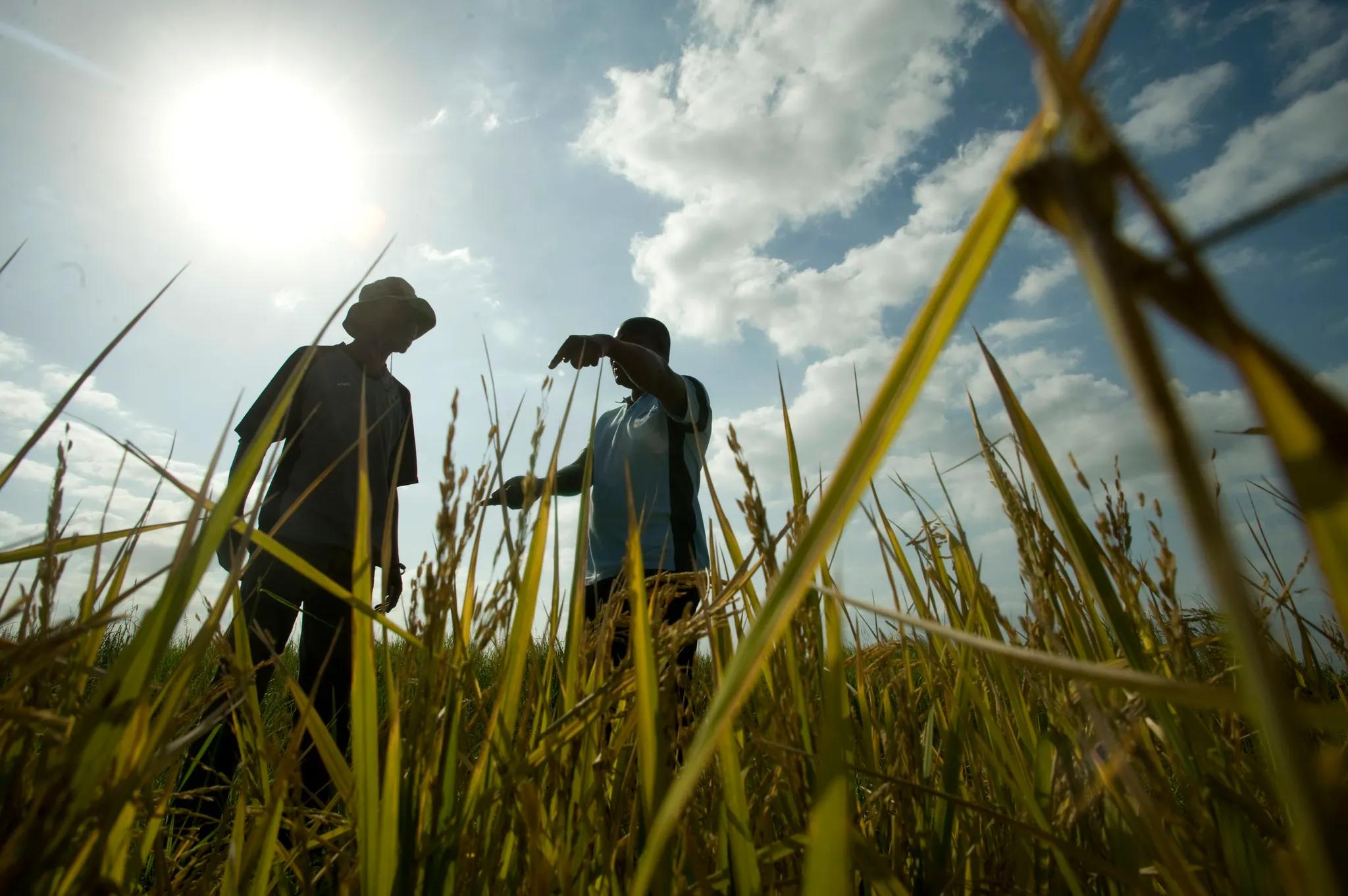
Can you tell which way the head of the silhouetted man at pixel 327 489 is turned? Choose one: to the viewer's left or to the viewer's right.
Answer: to the viewer's right

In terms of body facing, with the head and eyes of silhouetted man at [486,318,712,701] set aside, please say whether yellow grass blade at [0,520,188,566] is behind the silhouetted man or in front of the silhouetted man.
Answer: in front

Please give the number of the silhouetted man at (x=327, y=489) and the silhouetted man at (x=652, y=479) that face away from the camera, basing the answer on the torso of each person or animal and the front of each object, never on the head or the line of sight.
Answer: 0

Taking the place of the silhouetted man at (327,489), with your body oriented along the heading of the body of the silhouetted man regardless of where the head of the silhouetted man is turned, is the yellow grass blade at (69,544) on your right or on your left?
on your right

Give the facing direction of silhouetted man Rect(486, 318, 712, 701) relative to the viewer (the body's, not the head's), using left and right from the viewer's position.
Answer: facing the viewer and to the left of the viewer

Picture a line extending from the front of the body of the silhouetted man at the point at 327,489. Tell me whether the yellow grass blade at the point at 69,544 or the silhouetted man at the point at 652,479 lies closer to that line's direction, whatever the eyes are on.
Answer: the silhouetted man

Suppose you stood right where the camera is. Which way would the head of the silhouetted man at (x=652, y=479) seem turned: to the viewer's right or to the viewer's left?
to the viewer's left

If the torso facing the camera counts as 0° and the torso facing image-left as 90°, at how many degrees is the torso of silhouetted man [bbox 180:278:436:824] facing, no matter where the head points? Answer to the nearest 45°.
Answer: approximately 315°
